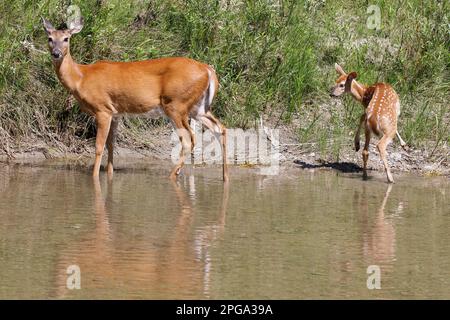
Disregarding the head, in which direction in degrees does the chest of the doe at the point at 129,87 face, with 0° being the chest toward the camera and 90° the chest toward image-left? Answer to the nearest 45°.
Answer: approximately 90°

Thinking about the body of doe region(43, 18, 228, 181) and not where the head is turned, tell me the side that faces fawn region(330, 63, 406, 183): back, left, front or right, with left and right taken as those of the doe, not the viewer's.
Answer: back

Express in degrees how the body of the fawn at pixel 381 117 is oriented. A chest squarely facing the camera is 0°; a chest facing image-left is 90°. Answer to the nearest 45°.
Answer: approximately 135°

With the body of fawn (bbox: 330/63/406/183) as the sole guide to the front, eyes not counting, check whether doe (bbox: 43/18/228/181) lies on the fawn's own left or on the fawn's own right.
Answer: on the fawn's own left

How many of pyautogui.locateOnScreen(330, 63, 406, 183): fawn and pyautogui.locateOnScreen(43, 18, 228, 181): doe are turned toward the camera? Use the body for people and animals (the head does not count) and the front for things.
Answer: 0
